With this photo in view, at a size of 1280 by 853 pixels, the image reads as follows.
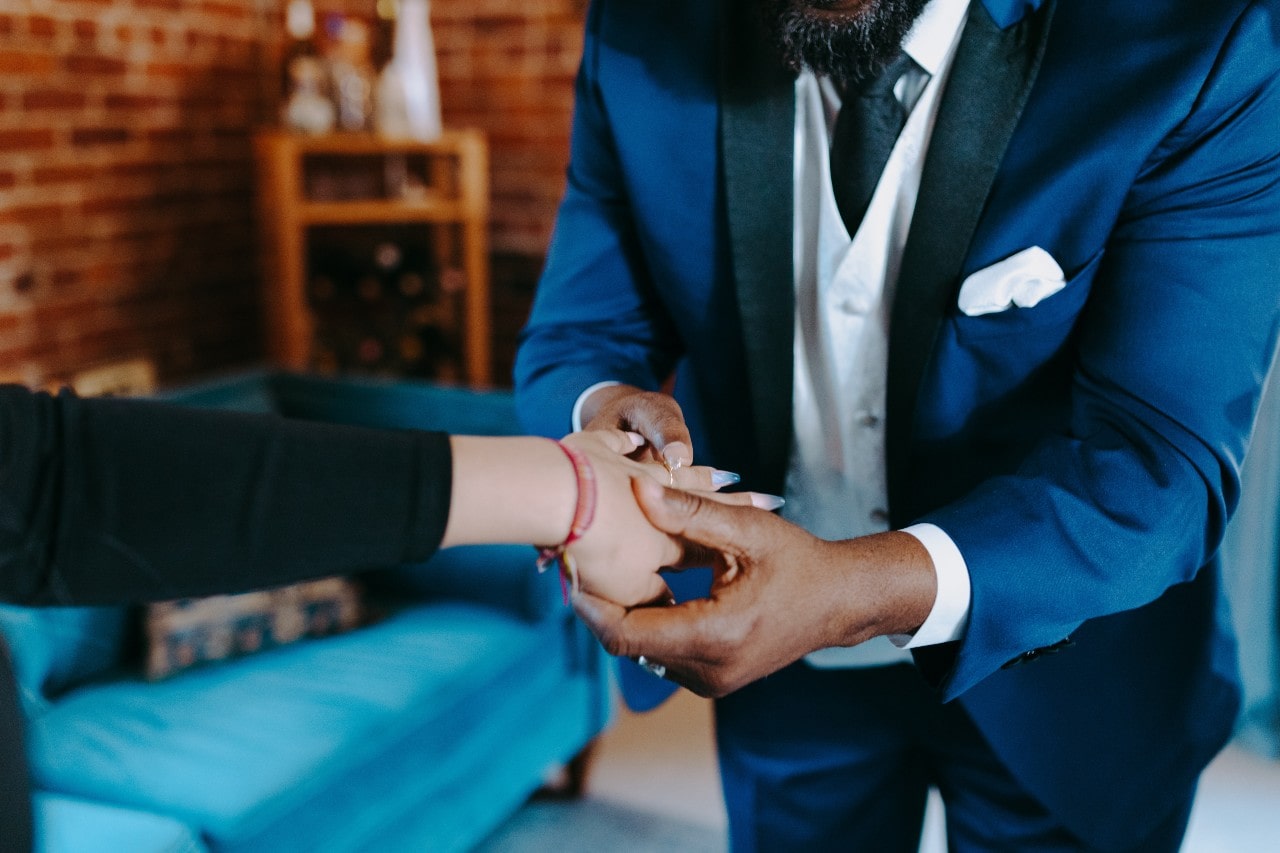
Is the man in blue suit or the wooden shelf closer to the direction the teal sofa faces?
the man in blue suit

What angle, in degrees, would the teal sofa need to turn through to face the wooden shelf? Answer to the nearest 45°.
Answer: approximately 135° to its left

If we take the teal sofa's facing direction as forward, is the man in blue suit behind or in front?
in front

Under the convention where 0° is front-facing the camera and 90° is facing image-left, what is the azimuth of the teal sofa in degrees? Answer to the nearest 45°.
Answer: approximately 315°
